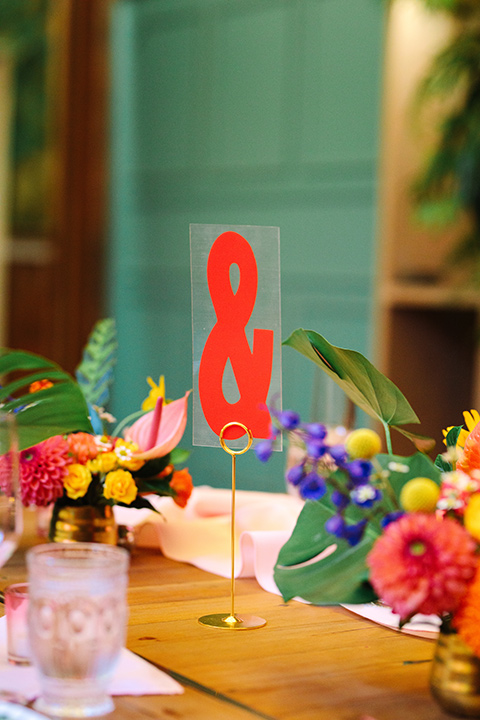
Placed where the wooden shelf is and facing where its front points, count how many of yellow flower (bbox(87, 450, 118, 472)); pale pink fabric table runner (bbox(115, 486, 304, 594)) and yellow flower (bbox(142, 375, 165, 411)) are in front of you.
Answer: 3

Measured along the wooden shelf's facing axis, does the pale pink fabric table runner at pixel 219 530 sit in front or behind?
in front

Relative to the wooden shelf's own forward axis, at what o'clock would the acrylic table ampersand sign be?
The acrylic table ampersand sign is roughly at 12 o'clock from the wooden shelf.

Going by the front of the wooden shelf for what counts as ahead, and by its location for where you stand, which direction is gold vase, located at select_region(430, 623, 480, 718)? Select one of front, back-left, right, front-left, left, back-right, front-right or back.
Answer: front

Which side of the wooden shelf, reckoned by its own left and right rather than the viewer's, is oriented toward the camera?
front

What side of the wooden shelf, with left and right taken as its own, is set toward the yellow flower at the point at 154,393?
front

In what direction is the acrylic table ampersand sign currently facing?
toward the camera

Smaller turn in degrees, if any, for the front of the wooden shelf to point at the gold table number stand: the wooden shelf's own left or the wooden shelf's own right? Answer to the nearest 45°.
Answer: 0° — it already faces it

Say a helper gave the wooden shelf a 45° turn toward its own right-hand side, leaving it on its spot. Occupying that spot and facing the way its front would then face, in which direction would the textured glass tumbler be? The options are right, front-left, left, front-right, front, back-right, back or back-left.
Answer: front-left

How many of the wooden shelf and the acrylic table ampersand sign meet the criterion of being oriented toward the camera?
2

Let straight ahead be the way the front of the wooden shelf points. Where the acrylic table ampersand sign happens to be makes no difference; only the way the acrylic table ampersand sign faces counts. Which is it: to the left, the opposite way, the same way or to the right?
the same way

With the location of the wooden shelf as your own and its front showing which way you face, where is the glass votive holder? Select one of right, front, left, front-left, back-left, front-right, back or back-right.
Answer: front
